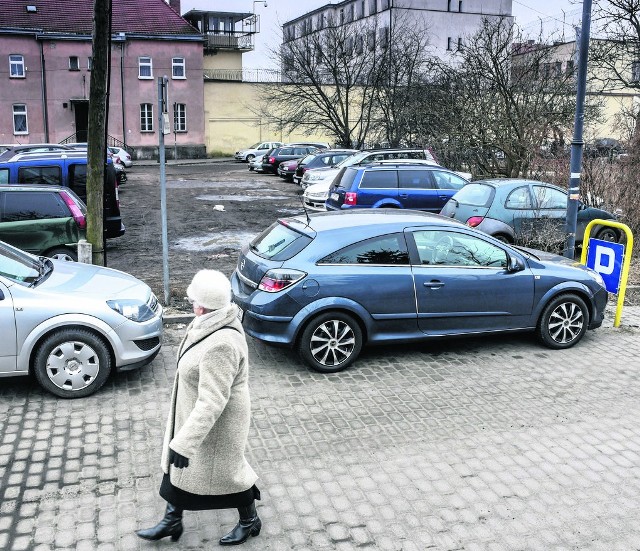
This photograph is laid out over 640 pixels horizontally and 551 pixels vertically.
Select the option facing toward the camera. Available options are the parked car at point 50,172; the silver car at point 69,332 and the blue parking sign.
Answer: the blue parking sign

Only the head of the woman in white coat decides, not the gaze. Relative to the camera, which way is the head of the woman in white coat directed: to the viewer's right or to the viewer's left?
to the viewer's left

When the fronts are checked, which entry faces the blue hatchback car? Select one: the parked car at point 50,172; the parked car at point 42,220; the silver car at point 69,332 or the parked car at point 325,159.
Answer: the silver car

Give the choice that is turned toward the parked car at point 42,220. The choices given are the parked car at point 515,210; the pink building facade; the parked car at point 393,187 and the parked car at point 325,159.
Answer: the pink building facade

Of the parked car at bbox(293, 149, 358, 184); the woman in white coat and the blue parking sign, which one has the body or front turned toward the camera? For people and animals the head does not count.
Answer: the blue parking sign

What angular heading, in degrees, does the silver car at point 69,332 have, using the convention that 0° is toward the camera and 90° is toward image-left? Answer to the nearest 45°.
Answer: approximately 270°

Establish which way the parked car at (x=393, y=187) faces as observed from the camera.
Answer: facing away from the viewer and to the right of the viewer

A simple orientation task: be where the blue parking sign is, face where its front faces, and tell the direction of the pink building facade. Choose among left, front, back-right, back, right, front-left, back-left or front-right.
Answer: back-right

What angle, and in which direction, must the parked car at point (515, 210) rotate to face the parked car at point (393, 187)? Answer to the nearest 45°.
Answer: approximately 90° to its left

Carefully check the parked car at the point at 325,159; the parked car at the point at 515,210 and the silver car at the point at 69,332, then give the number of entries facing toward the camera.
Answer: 0

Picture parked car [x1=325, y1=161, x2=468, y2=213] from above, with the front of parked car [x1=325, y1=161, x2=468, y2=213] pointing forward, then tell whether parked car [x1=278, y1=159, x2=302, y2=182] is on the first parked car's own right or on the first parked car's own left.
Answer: on the first parked car's own left

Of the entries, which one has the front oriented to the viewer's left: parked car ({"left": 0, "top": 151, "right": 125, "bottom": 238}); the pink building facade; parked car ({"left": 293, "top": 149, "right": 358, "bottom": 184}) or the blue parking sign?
parked car ({"left": 0, "top": 151, "right": 125, "bottom": 238})

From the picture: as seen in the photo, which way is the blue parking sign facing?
toward the camera

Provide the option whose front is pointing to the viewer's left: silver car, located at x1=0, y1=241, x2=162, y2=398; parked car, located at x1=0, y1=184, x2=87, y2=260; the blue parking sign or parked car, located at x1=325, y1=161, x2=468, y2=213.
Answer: parked car, located at x1=0, y1=184, x2=87, y2=260

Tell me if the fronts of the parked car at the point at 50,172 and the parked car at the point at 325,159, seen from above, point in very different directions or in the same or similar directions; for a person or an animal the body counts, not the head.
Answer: very different directions

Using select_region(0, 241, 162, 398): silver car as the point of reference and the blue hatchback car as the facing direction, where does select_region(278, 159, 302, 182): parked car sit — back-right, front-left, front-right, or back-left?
front-left

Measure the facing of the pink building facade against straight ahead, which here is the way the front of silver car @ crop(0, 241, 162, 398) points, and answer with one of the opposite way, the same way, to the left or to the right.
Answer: to the right

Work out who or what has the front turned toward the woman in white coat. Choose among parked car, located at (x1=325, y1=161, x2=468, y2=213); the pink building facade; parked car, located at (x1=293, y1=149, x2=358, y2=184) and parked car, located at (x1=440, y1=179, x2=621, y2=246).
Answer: the pink building facade
